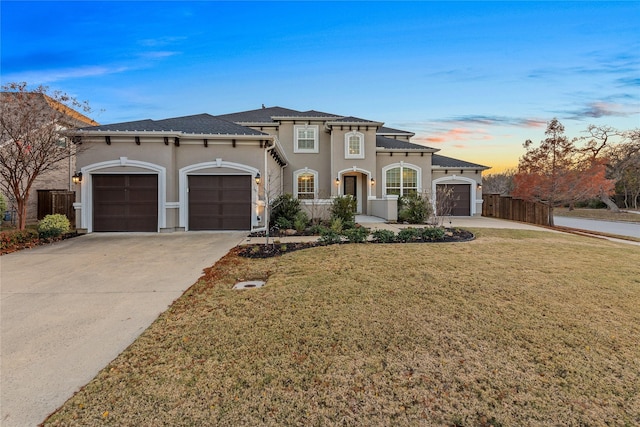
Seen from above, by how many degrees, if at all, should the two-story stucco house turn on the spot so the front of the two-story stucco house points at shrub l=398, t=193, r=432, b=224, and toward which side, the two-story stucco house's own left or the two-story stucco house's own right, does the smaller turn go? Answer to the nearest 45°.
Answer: approximately 90° to the two-story stucco house's own left

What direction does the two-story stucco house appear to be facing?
toward the camera

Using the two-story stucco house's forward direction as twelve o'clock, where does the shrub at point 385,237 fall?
The shrub is roughly at 10 o'clock from the two-story stucco house.

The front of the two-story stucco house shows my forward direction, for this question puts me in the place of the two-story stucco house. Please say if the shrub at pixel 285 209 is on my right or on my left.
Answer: on my left

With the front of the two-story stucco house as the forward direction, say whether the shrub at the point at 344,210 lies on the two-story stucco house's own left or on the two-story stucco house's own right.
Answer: on the two-story stucco house's own left

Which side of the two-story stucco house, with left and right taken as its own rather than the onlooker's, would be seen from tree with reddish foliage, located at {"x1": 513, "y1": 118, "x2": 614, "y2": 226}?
left

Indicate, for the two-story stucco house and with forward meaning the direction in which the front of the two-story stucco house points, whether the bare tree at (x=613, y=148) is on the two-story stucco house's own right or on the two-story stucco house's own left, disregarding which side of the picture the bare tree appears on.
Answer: on the two-story stucco house's own left

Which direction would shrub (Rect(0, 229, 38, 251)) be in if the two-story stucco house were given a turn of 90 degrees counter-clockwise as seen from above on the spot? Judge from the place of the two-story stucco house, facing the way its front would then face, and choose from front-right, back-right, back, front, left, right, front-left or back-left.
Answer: back-right
